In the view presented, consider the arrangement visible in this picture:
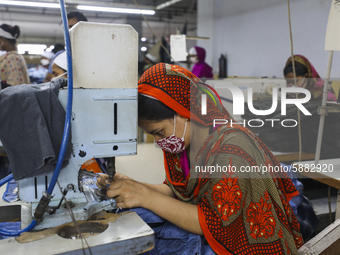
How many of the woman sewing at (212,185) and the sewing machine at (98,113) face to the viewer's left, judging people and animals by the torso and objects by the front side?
1

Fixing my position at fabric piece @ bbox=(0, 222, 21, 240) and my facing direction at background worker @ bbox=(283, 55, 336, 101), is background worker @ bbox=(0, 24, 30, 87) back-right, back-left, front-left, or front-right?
front-left

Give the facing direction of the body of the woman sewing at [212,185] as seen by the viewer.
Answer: to the viewer's left

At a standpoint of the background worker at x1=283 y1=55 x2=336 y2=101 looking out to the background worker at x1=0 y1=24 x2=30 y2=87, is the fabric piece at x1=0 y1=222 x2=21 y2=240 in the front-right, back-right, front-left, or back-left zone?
front-left

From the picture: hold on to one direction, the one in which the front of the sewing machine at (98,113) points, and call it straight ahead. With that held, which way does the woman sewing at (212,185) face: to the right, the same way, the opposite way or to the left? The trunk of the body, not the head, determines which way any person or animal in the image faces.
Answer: the opposite way

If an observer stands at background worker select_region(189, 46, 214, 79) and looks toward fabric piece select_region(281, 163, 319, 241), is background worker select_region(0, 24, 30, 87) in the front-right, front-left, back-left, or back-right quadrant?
front-right

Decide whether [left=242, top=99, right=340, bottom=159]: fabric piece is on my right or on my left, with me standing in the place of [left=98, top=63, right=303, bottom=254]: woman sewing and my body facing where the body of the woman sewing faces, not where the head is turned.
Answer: on my right

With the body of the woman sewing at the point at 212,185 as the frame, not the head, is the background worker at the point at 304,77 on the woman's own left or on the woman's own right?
on the woman's own right

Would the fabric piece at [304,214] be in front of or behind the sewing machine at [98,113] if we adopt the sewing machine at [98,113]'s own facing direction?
in front

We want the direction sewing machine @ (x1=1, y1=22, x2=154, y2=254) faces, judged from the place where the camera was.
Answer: facing to the right of the viewer
